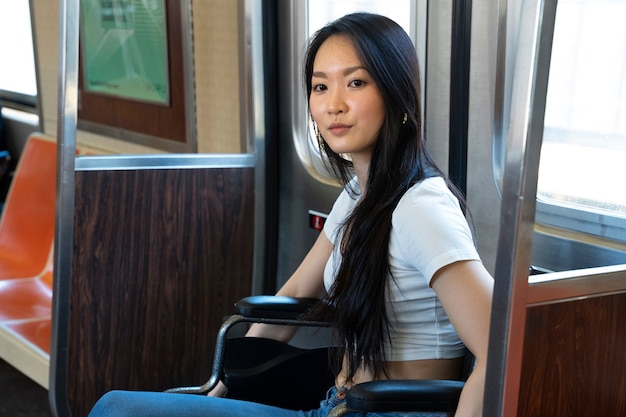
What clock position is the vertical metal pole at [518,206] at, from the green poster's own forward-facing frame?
The vertical metal pole is roughly at 10 o'clock from the green poster.

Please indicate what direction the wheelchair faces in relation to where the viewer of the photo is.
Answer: facing the viewer and to the left of the viewer

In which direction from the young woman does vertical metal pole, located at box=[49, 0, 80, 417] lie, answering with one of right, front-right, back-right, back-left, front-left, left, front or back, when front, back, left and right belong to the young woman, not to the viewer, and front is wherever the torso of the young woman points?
right

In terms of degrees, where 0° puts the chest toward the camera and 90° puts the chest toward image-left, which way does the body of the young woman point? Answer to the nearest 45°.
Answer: approximately 45°

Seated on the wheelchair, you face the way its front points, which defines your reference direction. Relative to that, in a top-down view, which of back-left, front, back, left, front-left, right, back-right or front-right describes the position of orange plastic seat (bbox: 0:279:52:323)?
right

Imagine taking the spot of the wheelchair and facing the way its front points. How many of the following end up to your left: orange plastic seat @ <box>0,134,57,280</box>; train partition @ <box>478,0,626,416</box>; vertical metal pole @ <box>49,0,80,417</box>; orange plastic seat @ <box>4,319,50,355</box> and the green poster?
1

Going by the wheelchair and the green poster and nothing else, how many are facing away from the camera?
0

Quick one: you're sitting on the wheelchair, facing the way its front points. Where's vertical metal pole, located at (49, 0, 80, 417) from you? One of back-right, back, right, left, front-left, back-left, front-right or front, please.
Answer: right

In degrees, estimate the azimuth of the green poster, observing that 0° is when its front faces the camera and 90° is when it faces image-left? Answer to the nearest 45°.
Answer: approximately 45°

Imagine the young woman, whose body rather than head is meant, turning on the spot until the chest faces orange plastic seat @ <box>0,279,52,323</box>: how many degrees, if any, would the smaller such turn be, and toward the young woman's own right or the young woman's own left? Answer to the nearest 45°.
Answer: approximately 90° to the young woman's own right

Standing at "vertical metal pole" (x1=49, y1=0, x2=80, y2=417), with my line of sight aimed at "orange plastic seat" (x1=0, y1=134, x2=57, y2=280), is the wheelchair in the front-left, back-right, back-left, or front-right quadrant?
back-right

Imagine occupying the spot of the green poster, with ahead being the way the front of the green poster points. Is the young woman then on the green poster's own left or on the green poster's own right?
on the green poster's own left

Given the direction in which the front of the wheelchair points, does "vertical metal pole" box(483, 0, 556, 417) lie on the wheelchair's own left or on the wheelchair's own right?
on the wheelchair's own left
